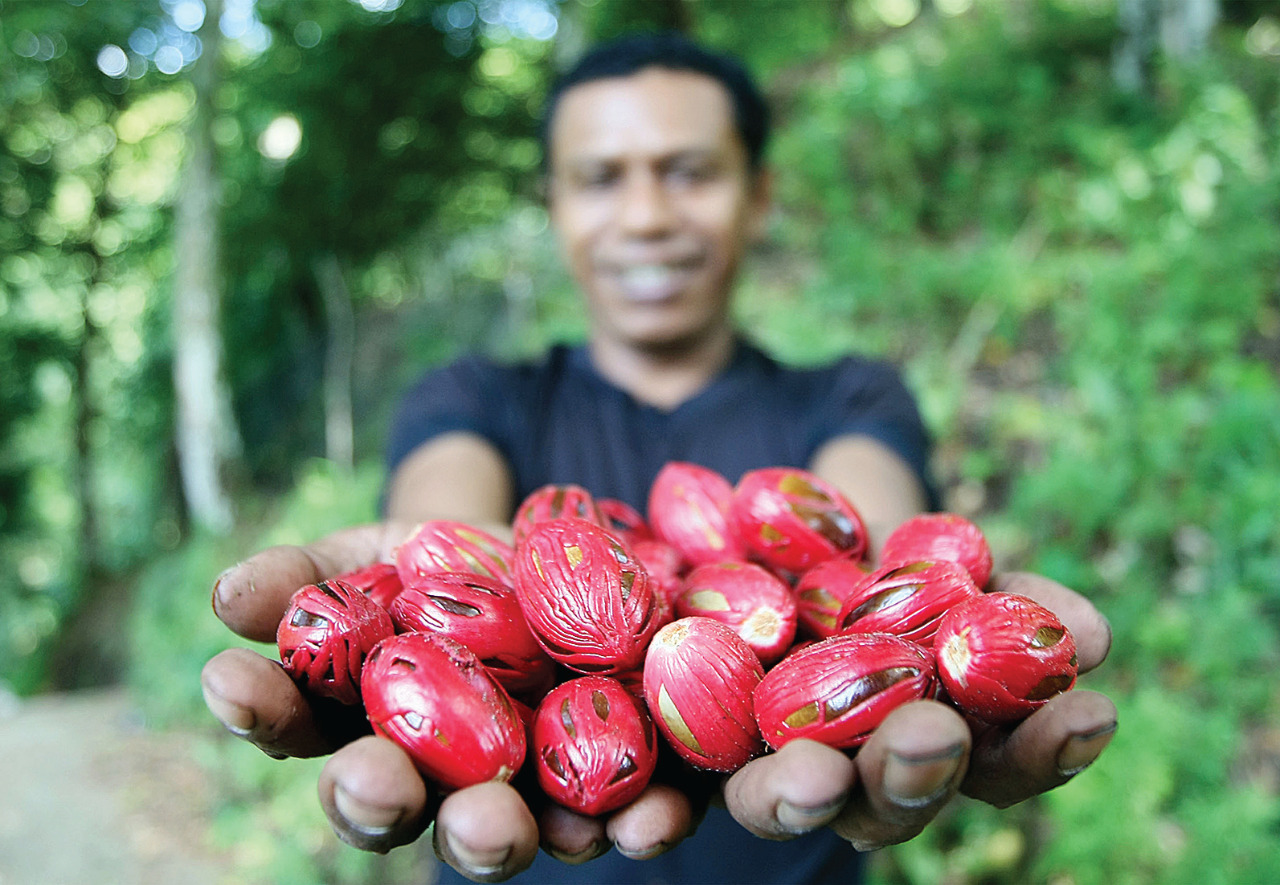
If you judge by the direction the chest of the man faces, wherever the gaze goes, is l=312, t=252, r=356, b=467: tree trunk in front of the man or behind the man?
behind

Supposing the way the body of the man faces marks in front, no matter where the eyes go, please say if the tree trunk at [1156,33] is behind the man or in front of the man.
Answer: behind

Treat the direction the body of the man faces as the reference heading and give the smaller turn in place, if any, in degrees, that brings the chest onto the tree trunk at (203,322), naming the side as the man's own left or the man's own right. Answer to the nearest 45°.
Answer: approximately 135° to the man's own right

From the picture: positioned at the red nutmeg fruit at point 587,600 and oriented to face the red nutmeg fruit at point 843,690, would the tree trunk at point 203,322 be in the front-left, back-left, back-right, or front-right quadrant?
back-left

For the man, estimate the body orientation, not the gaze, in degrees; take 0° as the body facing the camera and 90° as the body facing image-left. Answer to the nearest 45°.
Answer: approximately 0°
